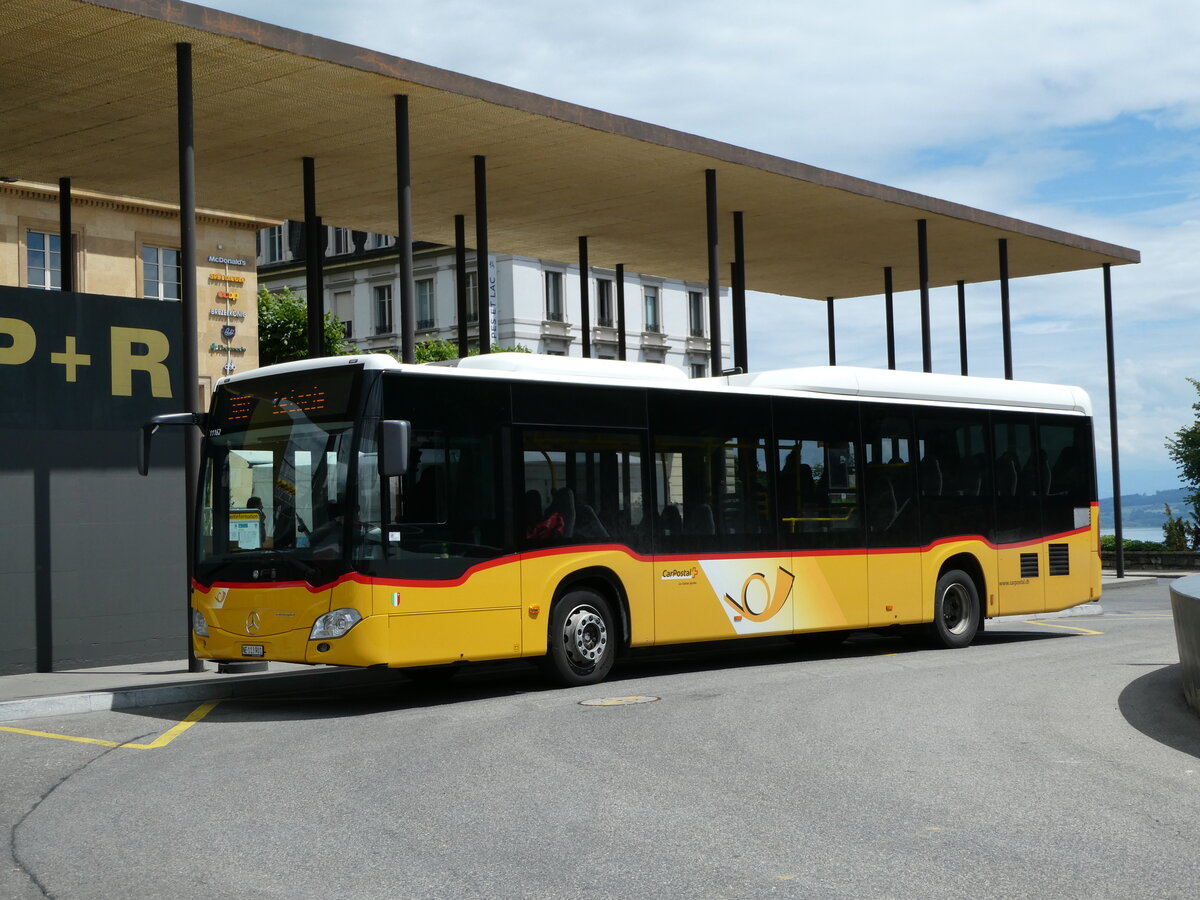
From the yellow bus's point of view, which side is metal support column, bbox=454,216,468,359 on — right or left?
on its right

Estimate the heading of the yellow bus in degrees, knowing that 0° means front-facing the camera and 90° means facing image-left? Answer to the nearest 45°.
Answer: approximately 45°

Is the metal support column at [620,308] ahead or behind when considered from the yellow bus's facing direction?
behind
